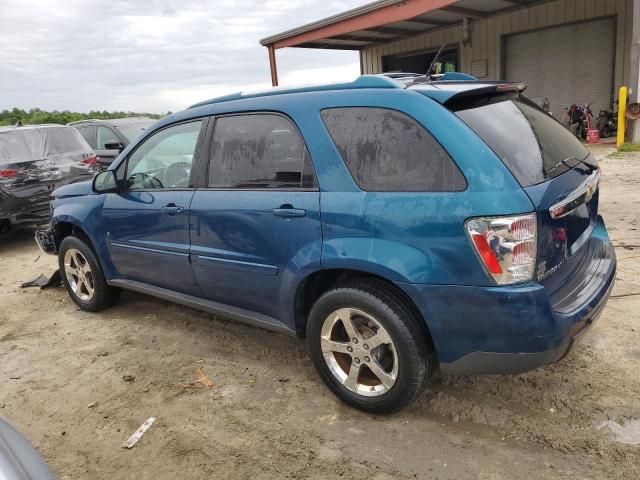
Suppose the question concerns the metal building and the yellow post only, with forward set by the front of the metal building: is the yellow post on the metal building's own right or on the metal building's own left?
on the metal building's own left

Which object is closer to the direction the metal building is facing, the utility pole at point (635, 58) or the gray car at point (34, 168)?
the gray car

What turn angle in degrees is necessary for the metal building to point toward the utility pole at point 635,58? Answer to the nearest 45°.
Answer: approximately 90° to its left

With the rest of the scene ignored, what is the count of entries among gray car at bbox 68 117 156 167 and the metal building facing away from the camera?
0

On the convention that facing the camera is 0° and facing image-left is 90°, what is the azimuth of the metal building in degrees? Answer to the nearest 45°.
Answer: approximately 45°
